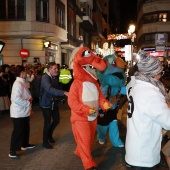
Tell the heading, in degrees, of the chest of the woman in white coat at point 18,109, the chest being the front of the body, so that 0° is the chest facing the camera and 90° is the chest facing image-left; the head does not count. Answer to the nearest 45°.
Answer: approximately 270°

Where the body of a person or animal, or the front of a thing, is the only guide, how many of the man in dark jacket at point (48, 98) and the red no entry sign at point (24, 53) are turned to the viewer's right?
1

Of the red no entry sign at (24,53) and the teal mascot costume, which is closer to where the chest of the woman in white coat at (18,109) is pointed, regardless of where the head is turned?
the teal mascot costume

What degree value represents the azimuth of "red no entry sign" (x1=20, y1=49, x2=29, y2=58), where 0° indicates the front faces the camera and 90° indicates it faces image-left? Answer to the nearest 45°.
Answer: approximately 0°

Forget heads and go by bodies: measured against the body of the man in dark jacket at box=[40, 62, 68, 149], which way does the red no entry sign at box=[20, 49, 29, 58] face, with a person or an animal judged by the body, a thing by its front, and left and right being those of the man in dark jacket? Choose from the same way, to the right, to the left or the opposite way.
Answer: to the right

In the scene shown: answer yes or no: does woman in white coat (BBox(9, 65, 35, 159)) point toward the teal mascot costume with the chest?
yes

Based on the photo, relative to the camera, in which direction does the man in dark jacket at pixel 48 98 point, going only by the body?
to the viewer's right
